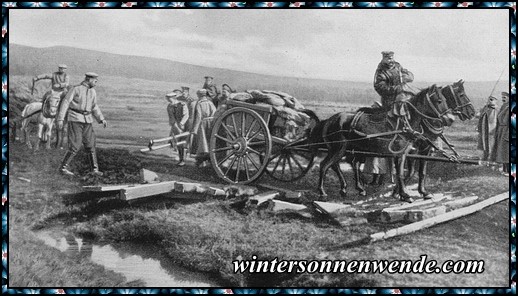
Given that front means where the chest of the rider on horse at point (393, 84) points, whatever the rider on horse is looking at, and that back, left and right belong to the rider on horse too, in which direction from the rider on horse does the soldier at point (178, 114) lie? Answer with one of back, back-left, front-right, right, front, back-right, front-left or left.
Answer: back-right

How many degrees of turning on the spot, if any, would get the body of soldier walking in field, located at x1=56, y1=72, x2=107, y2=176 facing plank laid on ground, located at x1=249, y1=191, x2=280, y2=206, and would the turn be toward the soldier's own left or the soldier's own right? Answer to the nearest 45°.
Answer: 0° — they already face it

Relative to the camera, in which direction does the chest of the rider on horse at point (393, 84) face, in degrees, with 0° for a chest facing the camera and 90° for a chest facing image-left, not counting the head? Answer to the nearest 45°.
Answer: approximately 315°

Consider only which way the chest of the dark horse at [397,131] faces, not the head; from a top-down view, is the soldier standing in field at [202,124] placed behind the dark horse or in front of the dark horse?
behind

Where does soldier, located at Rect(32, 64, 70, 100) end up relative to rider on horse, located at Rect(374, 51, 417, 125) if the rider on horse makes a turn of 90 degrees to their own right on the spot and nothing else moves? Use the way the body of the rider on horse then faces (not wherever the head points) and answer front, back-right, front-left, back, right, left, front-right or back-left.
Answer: front-right

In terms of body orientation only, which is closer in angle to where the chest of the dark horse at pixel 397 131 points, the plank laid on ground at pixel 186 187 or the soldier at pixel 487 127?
the soldier

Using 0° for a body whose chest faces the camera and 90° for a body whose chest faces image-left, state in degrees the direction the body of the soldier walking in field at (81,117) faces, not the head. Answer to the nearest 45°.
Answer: approximately 315°

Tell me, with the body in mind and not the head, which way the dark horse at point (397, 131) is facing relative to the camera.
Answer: to the viewer's right
